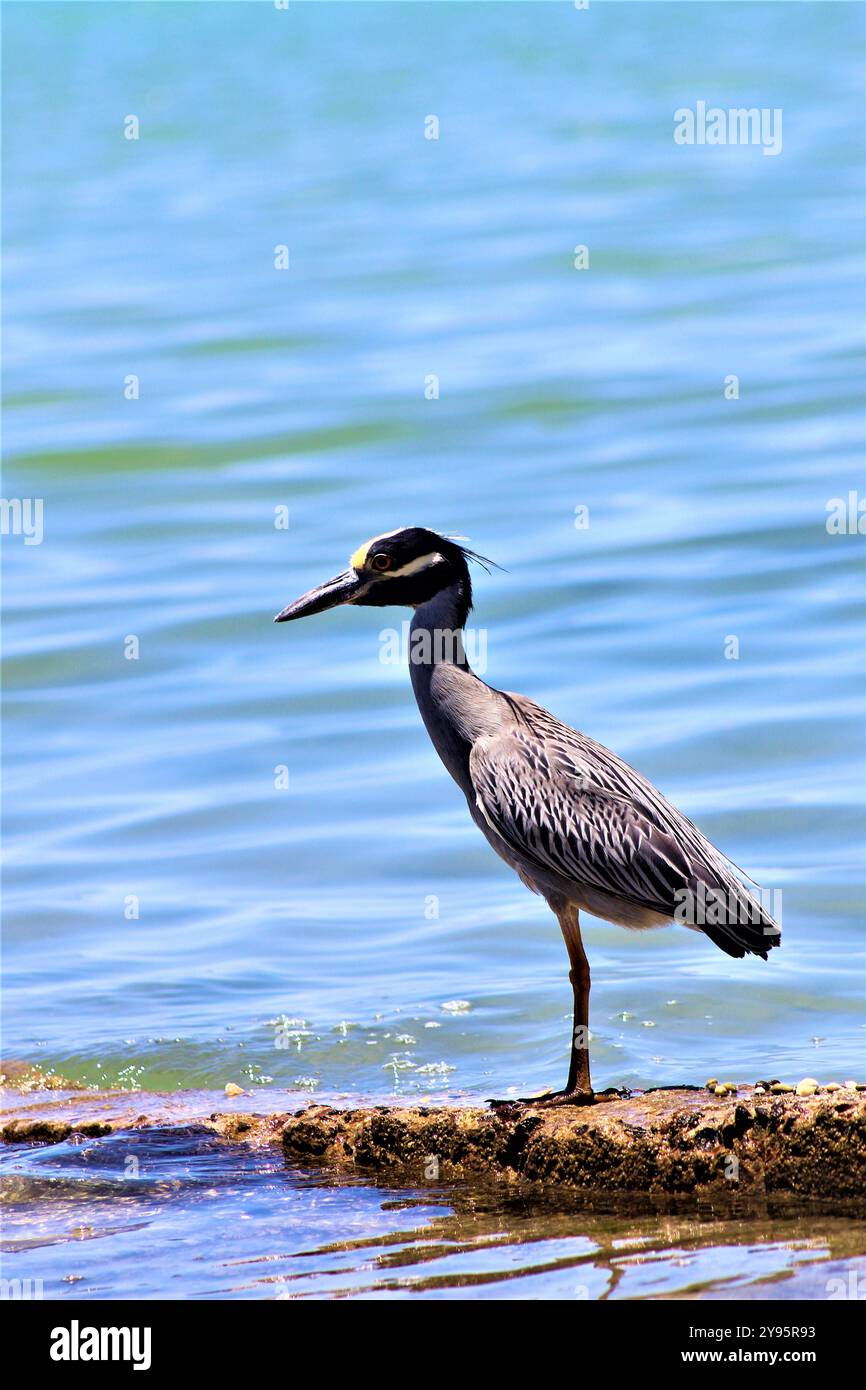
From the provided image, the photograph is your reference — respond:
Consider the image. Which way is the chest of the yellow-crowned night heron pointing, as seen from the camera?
to the viewer's left
